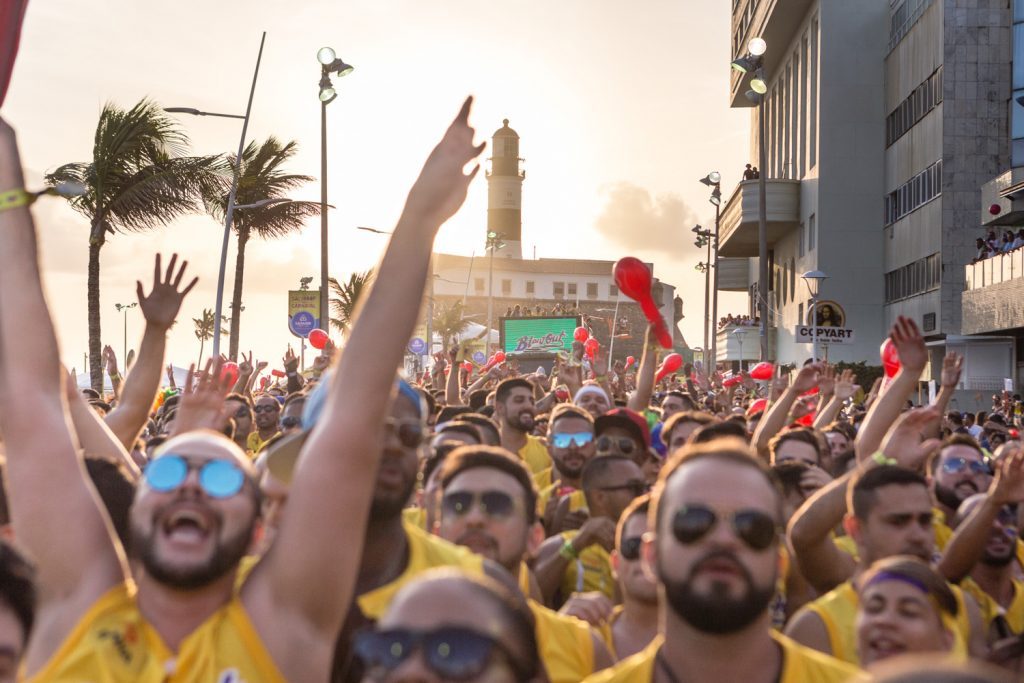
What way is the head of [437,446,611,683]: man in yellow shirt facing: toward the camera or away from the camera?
toward the camera

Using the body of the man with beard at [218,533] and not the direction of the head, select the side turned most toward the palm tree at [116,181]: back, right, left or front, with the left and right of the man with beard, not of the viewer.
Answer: back

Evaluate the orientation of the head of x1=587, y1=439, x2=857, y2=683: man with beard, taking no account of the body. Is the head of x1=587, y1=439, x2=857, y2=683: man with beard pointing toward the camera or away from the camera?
toward the camera

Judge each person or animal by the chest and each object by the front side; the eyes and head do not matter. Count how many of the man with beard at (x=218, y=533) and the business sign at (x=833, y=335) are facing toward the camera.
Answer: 2

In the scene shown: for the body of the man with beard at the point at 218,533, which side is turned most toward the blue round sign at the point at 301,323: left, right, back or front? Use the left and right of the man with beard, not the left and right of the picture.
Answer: back

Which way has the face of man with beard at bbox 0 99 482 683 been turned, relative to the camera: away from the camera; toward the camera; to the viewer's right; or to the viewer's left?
toward the camera

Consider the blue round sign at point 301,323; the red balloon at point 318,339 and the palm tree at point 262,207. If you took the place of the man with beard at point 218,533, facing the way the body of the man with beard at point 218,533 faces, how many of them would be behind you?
3

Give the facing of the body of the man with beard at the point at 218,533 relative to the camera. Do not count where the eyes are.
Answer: toward the camera

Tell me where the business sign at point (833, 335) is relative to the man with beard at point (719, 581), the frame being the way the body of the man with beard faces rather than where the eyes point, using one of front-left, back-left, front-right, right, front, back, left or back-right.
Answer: back

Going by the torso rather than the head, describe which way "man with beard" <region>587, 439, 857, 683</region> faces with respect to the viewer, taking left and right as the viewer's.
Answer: facing the viewer

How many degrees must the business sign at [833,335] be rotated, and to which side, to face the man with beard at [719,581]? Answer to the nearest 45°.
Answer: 0° — it already faces them
